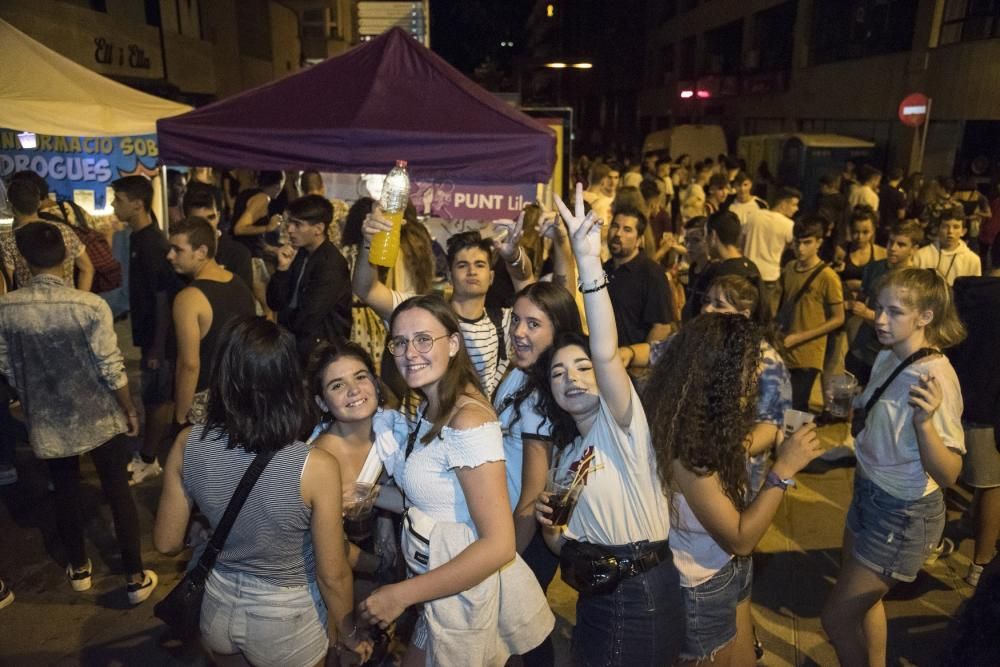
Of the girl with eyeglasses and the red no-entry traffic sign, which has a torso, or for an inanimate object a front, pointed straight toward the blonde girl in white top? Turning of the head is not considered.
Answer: the red no-entry traffic sign

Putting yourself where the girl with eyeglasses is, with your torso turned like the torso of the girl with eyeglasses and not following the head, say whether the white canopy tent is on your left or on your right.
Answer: on your right

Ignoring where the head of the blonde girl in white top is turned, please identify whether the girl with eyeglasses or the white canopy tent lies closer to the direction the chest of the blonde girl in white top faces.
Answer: the girl with eyeglasses

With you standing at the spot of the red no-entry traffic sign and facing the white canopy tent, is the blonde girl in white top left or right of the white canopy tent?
left

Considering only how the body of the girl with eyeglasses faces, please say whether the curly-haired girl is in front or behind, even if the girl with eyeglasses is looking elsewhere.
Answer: behind

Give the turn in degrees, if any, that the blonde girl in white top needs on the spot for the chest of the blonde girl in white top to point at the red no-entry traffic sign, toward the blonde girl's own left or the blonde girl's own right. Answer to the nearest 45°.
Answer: approximately 135° to the blonde girl's own right

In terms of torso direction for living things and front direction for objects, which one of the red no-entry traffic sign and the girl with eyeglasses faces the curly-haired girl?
the red no-entry traffic sign

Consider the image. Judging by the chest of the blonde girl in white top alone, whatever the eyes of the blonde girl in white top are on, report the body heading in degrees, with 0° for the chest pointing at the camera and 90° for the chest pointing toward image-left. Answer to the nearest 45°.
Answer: approximately 45°

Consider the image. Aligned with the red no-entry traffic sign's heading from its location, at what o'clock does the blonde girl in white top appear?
The blonde girl in white top is roughly at 12 o'clock from the red no-entry traffic sign.

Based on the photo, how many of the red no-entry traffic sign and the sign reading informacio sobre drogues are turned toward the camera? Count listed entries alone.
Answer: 2

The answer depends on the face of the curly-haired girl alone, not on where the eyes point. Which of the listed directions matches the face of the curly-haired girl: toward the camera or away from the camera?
away from the camera
